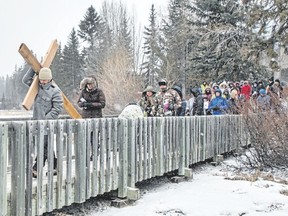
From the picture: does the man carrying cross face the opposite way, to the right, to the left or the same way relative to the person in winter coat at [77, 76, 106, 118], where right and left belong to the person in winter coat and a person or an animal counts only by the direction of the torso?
the same way

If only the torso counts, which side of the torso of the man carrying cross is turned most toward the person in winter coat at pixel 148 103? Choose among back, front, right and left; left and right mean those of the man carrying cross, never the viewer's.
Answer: back

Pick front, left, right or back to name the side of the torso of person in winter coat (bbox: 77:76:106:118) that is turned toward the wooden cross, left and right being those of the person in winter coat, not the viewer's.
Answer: front

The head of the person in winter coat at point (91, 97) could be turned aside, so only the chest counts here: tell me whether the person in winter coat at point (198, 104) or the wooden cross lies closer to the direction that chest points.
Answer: the wooden cross

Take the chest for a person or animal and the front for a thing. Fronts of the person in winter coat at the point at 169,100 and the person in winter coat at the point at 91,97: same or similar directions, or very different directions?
same or similar directions

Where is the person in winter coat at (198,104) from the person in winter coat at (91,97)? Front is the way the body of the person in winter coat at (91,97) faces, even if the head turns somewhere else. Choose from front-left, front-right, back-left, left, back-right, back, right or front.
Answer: back

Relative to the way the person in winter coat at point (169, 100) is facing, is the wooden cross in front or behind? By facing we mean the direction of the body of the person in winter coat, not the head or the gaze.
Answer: in front

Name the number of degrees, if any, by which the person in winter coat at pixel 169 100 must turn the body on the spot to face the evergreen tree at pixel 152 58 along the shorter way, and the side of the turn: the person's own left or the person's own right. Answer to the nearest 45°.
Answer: approximately 135° to the person's own right

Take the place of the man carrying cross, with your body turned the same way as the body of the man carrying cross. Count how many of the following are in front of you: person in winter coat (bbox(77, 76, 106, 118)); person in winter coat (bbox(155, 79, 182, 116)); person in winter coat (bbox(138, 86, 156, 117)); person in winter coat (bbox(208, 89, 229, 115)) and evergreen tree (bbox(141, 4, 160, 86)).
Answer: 0

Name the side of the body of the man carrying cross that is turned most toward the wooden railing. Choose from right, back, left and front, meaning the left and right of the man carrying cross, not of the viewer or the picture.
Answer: left

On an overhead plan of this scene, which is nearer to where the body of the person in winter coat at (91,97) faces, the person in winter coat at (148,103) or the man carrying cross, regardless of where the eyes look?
the man carrying cross

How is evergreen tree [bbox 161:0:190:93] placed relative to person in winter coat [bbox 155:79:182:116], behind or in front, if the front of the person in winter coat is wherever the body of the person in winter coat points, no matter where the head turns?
behind

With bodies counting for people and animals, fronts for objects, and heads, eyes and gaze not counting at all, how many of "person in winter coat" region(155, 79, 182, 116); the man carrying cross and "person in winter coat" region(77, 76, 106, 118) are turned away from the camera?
0

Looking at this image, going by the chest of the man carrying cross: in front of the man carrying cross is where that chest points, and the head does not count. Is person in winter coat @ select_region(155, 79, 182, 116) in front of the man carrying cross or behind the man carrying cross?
behind

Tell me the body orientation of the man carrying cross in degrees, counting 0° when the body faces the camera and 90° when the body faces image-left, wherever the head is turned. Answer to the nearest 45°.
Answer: approximately 45°

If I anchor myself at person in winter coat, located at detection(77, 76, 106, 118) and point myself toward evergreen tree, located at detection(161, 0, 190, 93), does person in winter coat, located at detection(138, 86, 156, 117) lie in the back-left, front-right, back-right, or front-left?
front-right
